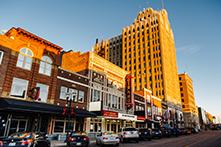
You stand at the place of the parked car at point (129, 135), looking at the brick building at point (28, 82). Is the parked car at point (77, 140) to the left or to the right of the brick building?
left

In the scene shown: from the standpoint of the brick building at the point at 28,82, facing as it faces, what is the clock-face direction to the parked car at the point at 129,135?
The parked car is roughly at 11 o'clock from the brick building.

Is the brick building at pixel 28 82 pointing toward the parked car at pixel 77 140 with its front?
yes

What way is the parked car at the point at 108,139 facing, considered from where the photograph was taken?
facing away from the viewer and to the left of the viewer

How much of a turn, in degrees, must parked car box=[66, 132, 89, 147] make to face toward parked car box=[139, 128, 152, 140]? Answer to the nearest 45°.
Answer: approximately 90° to its right

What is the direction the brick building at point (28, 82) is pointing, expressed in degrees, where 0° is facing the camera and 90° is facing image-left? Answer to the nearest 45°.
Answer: approximately 315°

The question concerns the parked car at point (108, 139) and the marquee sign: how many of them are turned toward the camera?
1

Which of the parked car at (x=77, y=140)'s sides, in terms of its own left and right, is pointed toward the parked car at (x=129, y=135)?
right
